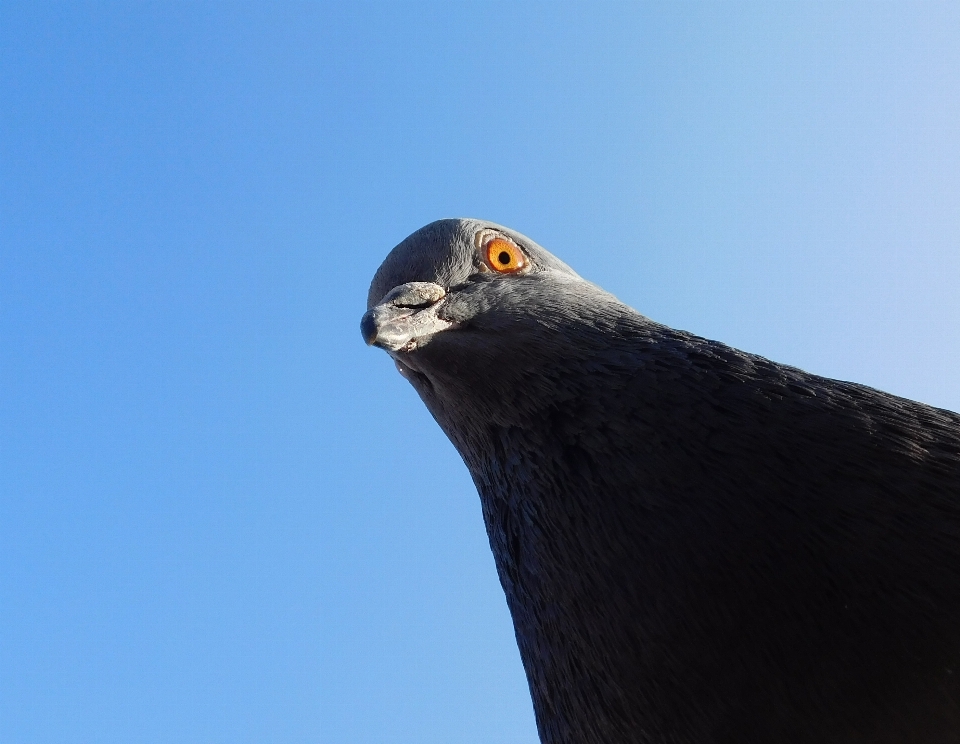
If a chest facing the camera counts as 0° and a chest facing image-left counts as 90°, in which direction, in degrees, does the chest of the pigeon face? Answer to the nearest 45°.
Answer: approximately 45°
